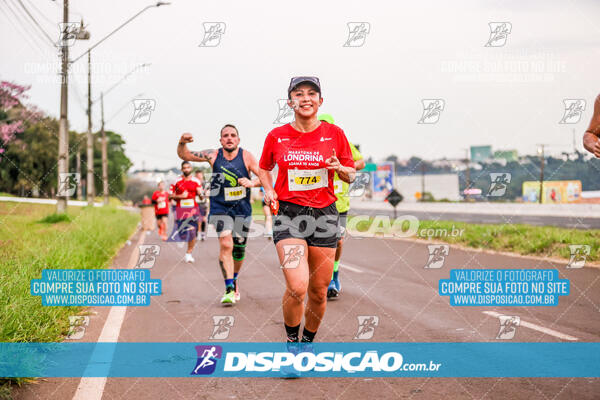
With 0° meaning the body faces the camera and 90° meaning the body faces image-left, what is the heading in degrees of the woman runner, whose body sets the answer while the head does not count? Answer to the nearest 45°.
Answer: approximately 0°

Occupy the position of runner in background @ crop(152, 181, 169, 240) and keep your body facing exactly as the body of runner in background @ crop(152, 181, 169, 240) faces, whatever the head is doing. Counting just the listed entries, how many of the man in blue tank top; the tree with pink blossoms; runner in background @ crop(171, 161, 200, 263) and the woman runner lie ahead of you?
3

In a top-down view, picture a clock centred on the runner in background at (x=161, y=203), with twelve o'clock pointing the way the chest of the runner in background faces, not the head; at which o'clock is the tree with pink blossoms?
The tree with pink blossoms is roughly at 5 o'clock from the runner in background.

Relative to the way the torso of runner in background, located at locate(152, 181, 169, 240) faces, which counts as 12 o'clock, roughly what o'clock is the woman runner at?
The woman runner is roughly at 12 o'clock from the runner in background.

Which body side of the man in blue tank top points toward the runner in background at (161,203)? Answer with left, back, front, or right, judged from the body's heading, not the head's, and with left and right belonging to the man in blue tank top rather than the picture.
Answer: back

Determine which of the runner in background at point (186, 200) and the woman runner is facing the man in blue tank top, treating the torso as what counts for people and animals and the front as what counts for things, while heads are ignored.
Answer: the runner in background

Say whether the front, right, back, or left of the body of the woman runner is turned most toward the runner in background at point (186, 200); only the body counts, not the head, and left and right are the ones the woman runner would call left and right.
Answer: back

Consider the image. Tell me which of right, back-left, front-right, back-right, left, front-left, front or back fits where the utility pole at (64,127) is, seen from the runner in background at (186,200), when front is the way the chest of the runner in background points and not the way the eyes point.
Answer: back-right

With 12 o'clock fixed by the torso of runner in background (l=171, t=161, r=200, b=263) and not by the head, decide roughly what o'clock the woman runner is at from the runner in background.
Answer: The woman runner is roughly at 12 o'clock from the runner in background.

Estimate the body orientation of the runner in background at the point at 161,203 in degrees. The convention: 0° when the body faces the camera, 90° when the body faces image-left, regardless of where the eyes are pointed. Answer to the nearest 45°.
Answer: approximately 0°

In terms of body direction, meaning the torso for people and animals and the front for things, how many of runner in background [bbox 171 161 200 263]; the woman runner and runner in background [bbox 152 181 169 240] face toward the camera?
3

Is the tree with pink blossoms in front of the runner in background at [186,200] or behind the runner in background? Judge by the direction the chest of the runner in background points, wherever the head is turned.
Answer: behind
